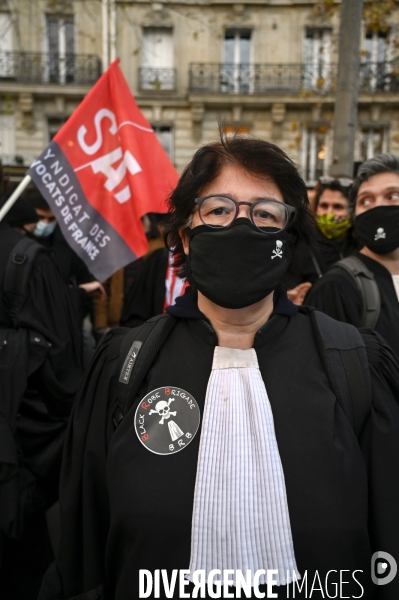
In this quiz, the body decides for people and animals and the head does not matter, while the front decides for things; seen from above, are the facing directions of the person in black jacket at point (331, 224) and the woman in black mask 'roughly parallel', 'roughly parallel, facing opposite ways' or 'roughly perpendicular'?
roughly parallel

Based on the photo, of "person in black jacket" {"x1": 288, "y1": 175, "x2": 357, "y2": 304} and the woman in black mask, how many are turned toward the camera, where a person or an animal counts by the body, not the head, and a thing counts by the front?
2

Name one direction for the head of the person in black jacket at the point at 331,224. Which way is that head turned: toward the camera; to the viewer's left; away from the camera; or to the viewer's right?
toward the camera

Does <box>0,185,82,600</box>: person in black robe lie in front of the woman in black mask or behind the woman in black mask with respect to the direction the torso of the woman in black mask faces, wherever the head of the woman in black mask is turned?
behind

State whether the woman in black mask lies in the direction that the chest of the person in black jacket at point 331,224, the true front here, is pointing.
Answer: yes

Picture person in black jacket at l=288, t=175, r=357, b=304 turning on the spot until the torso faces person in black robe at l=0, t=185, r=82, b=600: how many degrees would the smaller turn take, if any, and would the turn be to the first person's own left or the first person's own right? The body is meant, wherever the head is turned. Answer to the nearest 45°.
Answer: approximately 45° to the first person's own right

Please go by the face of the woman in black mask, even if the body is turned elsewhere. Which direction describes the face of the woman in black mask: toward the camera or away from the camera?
toward the camera

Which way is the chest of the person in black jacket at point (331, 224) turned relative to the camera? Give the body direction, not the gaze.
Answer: toward the camera
